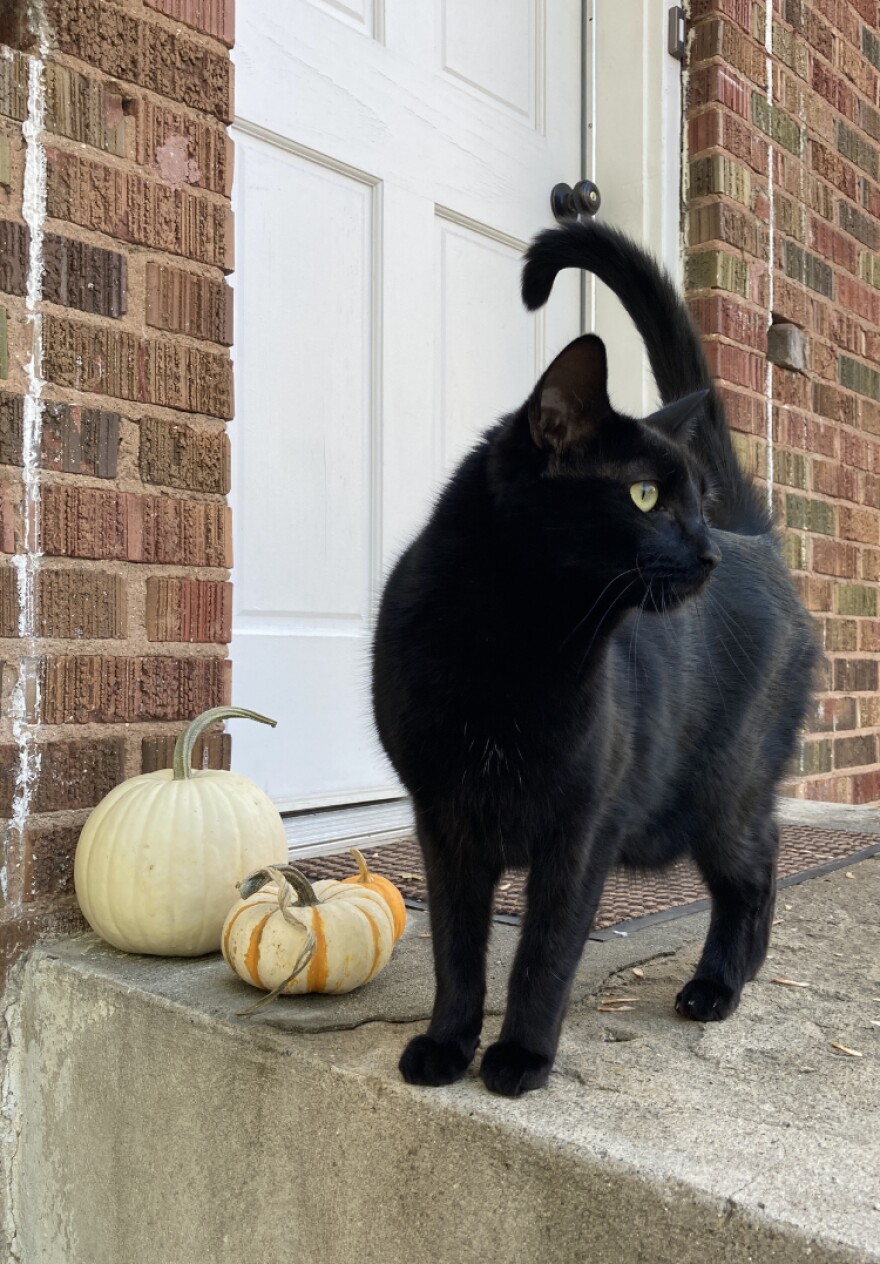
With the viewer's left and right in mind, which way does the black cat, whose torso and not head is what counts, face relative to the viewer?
facing the viewer and to the left of the viewer

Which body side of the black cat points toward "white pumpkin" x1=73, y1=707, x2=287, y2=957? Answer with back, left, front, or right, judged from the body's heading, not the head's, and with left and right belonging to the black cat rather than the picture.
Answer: right

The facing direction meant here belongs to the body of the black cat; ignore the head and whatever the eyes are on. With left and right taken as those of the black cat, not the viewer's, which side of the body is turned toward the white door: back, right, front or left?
right

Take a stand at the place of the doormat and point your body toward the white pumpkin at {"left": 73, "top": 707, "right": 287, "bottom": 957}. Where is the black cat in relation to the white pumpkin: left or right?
left
